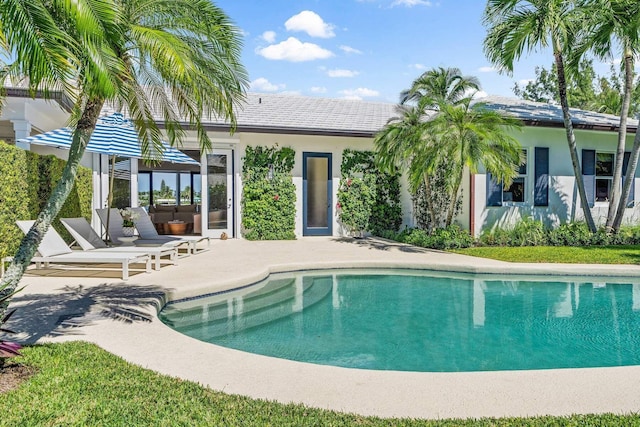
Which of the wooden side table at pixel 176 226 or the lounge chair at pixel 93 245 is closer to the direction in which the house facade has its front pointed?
the lounge chair

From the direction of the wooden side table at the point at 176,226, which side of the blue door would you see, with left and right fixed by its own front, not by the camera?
right

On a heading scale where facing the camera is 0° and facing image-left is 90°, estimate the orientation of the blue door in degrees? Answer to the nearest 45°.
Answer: approximately 0°

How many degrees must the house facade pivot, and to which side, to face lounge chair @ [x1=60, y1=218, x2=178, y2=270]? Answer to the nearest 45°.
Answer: approximately 45° to its right

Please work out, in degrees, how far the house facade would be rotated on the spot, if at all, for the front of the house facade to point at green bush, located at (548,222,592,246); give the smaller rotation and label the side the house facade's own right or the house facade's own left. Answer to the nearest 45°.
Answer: approximately 90° to the house facade's own left

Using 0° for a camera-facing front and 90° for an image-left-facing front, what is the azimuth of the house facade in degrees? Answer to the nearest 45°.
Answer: approximately 0°
